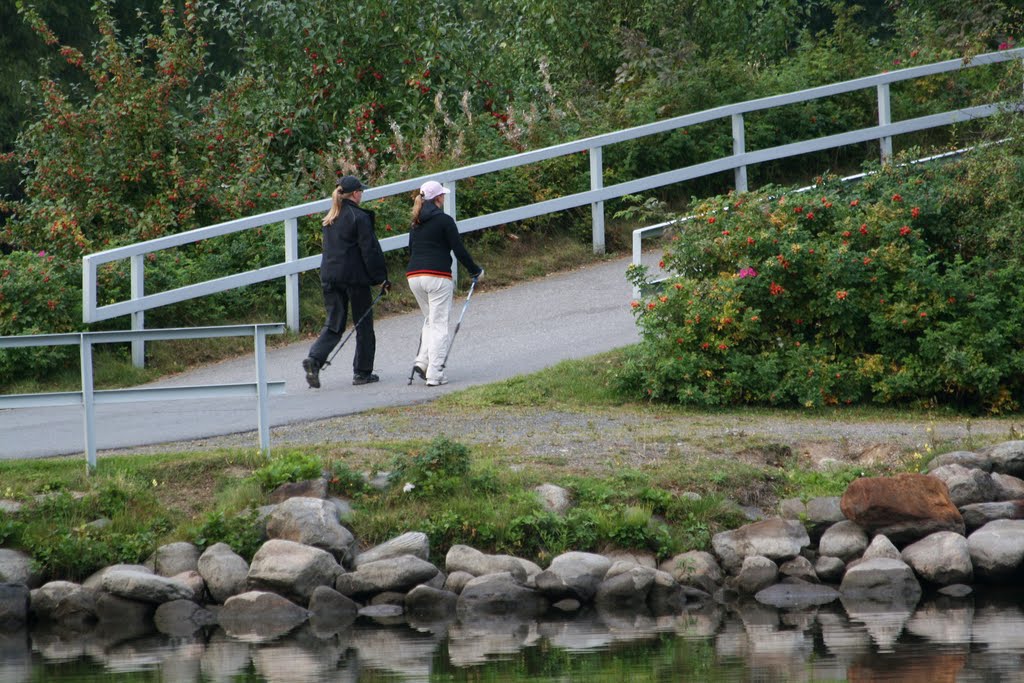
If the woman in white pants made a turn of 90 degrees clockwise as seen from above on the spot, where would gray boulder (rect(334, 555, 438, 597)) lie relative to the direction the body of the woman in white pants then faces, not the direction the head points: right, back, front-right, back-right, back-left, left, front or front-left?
front-right

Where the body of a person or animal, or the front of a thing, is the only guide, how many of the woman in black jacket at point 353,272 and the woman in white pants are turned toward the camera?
0

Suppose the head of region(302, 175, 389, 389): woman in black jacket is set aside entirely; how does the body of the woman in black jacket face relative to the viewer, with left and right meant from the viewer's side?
facing away from the viewer and to the right of the viewer

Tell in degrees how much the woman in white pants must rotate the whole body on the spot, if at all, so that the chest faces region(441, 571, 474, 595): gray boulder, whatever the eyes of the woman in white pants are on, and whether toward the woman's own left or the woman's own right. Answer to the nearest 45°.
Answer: approximately 135° to the woman's own right

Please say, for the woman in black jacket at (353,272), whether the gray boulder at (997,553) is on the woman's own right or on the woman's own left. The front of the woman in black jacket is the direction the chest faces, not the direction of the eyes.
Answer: on the woman's own right

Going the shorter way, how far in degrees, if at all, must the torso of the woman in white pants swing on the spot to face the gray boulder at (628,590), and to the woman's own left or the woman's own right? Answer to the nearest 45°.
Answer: approximately 135° to the woman's own right

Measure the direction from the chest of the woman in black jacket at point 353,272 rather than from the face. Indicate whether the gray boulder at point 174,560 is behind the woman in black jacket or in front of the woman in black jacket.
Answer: behind

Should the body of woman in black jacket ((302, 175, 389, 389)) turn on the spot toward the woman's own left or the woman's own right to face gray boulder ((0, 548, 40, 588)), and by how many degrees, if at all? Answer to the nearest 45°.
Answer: approximately 180°
